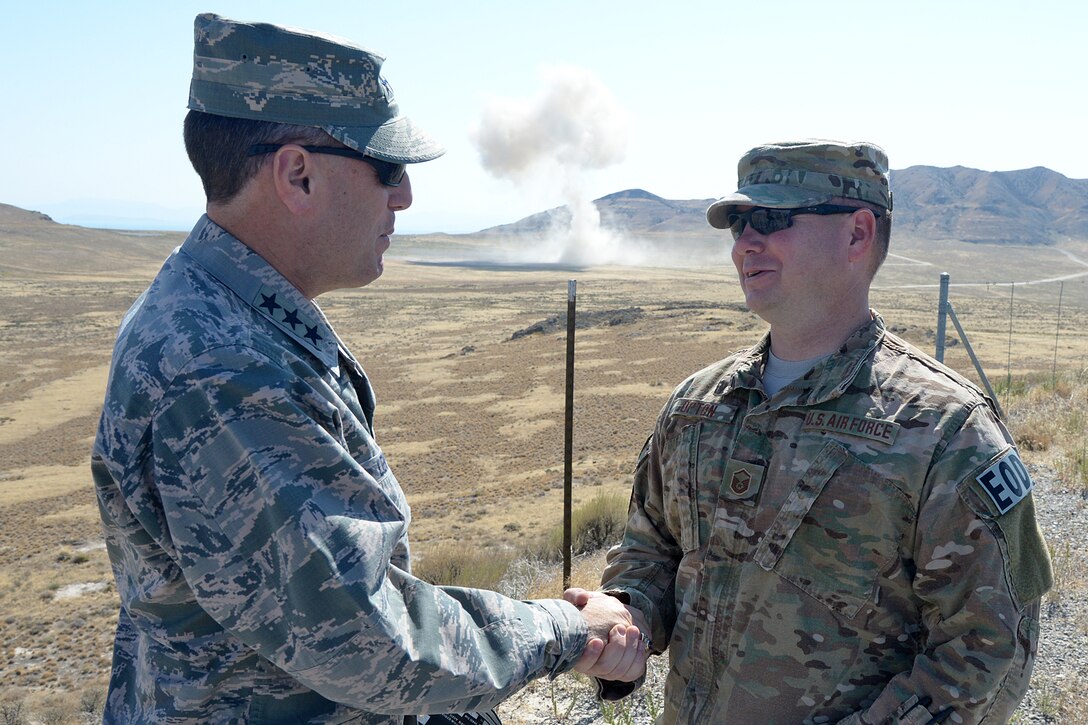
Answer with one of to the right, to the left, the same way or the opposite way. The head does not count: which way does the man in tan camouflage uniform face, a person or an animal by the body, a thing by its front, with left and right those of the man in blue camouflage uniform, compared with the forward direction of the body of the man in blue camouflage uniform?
the opposite way

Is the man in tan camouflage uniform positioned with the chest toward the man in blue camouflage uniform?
yes

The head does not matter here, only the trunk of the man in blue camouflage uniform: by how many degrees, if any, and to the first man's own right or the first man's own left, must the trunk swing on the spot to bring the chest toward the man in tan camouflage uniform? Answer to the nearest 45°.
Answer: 0° — they already face them

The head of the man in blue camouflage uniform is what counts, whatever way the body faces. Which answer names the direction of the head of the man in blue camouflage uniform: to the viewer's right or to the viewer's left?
to the viewer's right

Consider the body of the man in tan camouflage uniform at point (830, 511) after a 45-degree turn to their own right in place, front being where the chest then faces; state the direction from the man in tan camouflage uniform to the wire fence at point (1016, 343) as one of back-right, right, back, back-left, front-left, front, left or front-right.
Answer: right

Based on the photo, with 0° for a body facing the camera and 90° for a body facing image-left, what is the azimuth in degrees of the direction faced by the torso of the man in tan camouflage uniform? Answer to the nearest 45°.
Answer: approximately 45°

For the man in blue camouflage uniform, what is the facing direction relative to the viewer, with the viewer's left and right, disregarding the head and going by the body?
facing to the right of the viewer

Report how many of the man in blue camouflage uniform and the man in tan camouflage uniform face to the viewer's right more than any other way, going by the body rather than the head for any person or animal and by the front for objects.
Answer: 1

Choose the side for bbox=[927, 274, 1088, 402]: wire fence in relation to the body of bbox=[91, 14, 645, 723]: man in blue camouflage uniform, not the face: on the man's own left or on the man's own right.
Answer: on the man's own left

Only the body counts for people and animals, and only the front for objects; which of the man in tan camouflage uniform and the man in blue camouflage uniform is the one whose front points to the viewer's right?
the man in blue camouflage uniform
